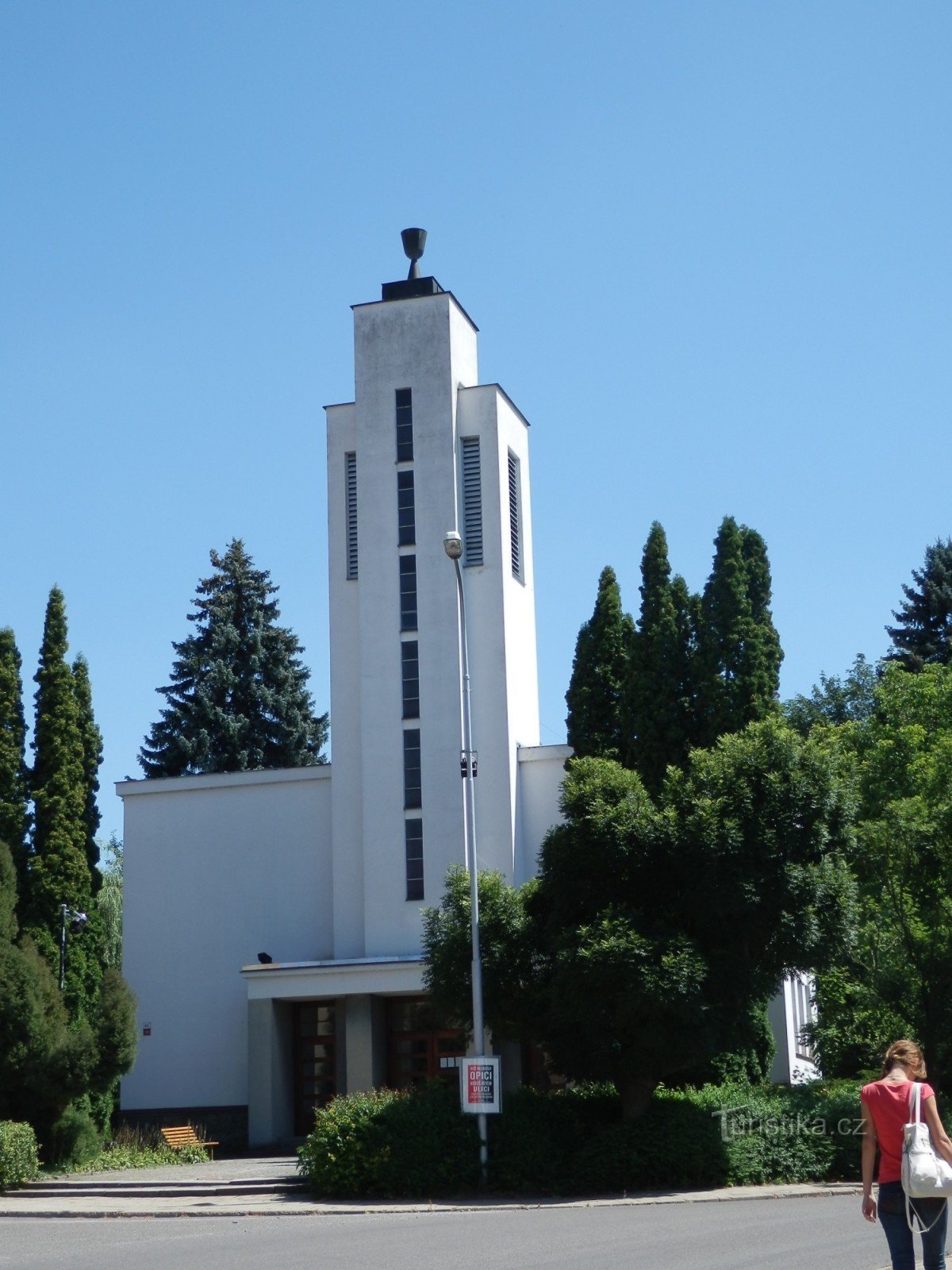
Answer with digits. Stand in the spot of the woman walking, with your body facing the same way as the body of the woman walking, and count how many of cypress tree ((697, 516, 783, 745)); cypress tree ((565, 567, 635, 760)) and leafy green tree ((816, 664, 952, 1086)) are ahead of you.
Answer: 3

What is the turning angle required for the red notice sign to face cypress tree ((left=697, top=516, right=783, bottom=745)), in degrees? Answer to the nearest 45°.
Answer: approximately 135° to its left

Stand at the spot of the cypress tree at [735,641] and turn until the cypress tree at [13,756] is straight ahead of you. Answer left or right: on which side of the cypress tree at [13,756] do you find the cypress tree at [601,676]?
right

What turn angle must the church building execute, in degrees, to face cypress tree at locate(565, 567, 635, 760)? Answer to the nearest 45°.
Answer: approximately 90° to its left

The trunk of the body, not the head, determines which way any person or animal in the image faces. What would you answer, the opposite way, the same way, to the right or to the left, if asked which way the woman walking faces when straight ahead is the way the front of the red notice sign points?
the opposite way

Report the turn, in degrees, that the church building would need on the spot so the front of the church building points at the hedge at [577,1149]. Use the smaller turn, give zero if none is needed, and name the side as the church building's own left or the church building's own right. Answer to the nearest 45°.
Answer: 0° — it already faces it

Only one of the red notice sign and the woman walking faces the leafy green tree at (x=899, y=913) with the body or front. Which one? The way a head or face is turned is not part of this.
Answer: the woman walking

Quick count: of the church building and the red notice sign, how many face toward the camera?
2

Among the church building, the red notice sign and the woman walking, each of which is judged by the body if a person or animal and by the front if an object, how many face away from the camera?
1

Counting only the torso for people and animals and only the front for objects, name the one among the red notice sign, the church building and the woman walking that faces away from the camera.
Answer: the woman walking

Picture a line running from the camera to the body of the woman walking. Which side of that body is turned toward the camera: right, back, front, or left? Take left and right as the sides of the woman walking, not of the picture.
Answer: back

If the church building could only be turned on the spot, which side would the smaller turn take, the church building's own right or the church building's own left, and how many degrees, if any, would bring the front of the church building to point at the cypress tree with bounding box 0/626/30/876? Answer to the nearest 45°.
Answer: approximately 45° to the church building's own right
